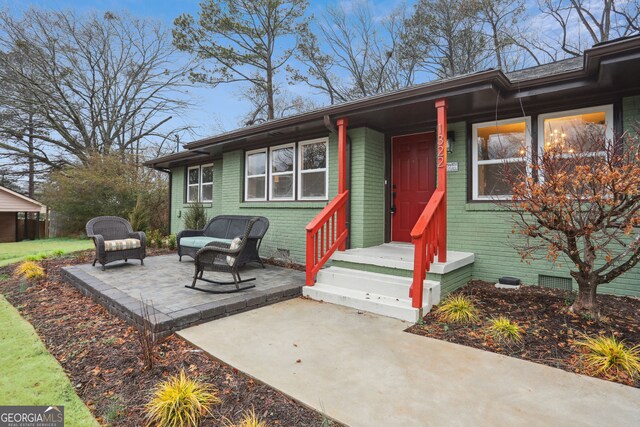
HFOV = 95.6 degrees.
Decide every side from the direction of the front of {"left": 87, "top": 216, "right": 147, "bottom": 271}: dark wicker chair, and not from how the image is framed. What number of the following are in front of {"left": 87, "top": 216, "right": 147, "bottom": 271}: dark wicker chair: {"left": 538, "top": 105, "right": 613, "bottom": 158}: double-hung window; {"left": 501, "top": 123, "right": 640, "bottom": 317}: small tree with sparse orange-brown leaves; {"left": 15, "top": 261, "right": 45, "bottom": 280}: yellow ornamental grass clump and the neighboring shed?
2

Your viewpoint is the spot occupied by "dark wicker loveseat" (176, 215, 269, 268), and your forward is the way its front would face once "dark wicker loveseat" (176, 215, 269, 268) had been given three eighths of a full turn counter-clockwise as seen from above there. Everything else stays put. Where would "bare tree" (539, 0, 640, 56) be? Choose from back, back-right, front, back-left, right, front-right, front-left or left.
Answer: front

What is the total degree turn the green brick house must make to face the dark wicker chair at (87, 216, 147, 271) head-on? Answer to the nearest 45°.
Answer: approximately 45° to its right

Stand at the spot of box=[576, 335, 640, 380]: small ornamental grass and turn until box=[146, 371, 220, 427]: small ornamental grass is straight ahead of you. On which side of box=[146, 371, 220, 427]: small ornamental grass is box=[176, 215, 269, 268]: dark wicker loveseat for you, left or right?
right

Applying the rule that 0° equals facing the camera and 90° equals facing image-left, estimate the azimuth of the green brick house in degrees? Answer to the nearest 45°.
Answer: approximately 45°

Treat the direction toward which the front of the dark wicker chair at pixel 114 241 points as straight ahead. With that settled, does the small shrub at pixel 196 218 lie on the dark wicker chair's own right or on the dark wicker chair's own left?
on the dark wicker chair's own left

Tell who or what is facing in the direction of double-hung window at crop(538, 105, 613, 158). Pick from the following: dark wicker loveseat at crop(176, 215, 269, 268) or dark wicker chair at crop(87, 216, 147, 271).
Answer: dark wicker chair at crop(87, 216, 147, 271)

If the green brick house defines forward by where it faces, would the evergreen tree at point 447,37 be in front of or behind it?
behind

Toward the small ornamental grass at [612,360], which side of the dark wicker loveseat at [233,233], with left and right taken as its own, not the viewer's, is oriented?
left

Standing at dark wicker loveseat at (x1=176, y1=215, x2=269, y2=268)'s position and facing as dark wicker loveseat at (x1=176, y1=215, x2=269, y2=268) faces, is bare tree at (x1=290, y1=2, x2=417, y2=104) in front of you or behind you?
behind
